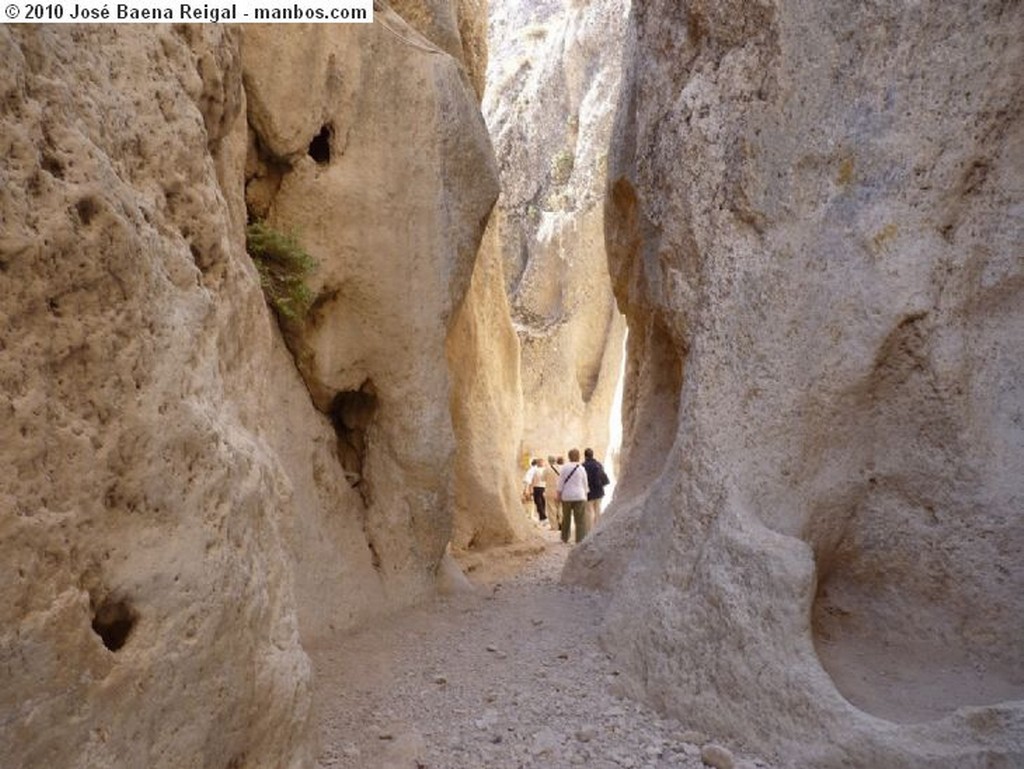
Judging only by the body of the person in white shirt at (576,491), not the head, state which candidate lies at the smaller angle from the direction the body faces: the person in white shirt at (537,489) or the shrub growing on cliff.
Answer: the person in white shirt

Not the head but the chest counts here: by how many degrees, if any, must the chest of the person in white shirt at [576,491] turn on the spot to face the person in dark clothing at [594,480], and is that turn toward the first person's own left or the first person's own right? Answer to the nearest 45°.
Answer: approximately 45° to the first person's own right

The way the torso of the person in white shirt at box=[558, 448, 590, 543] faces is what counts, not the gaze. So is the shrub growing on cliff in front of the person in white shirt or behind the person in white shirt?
behind

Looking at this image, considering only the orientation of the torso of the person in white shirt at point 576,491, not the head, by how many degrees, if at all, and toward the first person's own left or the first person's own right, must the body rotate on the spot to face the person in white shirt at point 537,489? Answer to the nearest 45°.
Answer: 0° — they already face them

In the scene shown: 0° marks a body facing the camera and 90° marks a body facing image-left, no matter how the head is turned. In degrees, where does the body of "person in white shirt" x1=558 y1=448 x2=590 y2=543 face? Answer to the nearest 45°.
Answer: approximately 180°

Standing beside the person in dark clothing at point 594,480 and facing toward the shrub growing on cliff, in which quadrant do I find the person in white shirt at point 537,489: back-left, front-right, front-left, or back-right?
back-right

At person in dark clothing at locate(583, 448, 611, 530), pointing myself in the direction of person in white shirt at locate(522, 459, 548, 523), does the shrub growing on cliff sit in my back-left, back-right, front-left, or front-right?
back-left

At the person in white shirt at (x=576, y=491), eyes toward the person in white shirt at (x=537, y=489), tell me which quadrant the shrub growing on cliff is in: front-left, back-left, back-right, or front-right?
back-left
